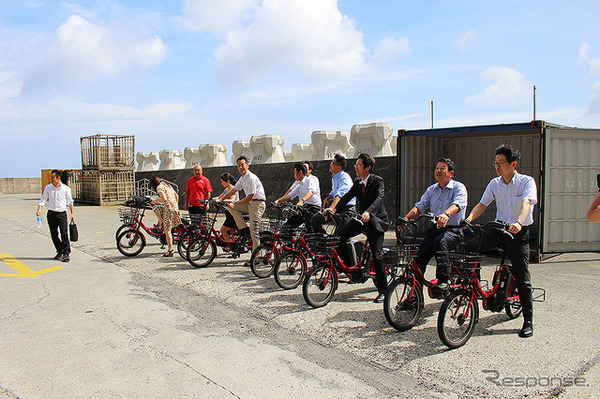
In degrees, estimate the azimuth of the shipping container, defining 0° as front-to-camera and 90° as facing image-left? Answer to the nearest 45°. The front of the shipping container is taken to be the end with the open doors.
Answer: approximately 45°

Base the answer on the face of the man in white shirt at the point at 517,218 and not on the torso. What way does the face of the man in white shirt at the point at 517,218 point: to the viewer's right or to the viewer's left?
to the viewer's left

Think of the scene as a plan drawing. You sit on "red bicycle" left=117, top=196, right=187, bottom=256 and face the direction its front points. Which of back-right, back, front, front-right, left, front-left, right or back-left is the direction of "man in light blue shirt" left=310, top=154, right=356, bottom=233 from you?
left

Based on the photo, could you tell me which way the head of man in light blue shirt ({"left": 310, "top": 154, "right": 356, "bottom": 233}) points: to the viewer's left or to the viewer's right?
to the viewer's left

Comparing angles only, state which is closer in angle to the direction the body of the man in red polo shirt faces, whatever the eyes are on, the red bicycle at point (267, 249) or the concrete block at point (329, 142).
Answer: the red bicycle

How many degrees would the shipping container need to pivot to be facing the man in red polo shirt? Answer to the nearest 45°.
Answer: approximately 45° to its right

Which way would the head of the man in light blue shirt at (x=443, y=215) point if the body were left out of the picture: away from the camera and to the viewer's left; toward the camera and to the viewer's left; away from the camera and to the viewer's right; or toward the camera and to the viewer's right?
toward the camera and to the viewer's left

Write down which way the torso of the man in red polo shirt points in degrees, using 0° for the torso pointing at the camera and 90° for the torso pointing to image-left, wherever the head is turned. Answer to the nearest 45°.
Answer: approximately 0°

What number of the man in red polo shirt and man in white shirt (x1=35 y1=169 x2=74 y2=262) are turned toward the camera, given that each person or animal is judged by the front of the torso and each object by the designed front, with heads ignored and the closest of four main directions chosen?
2

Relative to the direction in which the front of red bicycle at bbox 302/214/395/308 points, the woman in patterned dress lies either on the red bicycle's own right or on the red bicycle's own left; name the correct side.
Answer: on the red bicycle's own right
